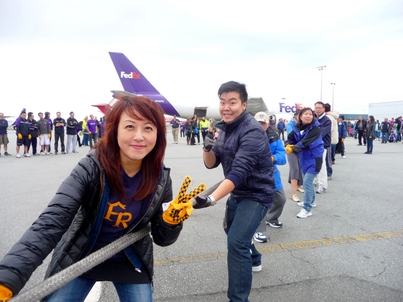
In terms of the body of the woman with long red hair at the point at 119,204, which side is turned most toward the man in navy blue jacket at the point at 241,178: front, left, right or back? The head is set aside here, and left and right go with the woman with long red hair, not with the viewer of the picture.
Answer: left

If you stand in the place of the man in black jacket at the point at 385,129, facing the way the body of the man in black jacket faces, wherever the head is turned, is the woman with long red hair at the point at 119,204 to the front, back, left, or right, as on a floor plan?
front

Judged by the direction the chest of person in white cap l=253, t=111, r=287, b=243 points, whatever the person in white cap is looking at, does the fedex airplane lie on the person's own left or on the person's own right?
on the person's own right

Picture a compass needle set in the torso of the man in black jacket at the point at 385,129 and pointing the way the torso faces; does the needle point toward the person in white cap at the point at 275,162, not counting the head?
yes

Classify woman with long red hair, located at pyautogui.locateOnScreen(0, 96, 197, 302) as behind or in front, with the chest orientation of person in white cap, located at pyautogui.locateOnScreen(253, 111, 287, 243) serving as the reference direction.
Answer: in front

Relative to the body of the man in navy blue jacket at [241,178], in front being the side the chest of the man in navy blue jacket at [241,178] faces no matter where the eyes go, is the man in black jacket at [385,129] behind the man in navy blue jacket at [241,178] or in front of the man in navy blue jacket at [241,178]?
behind

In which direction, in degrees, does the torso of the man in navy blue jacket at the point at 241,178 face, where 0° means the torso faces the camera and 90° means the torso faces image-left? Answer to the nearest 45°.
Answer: approximately 45°

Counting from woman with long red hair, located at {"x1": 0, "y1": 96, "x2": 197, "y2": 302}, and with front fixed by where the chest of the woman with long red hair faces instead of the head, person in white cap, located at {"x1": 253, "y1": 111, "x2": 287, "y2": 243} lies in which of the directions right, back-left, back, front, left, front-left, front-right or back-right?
back-left

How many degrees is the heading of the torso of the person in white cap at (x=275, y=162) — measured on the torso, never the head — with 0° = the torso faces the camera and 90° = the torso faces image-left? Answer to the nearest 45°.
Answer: approximately 45°

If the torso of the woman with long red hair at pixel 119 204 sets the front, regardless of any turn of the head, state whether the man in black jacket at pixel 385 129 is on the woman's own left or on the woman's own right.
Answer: on the woman's own left
